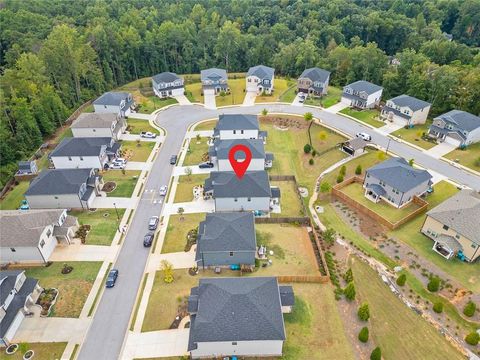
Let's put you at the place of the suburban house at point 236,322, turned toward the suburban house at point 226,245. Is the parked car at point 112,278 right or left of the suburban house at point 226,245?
left

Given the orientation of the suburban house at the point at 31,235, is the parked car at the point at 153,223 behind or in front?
in front

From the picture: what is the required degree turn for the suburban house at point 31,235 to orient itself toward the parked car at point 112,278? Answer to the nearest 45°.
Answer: approximately 45° to its right

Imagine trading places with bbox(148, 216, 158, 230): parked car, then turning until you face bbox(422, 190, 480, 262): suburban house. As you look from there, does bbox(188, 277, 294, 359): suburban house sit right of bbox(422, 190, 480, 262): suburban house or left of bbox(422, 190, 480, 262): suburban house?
right

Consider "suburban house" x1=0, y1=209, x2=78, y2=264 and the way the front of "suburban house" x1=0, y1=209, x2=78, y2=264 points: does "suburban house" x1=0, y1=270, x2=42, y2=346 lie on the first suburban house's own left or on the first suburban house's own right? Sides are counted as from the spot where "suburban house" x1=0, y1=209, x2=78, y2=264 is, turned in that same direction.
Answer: on the first suburban house's own right

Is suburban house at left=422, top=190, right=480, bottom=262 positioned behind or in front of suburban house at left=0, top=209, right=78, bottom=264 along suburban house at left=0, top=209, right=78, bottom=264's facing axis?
in front

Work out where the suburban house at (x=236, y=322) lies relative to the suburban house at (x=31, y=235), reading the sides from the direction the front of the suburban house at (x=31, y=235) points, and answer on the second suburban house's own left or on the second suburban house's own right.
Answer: on the second suburban house's own right

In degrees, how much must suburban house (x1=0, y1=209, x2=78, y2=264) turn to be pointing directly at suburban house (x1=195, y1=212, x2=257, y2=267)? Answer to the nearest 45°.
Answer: approximately 45° to its right

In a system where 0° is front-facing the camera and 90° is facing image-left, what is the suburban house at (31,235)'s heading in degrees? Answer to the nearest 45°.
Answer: approximately 270°
